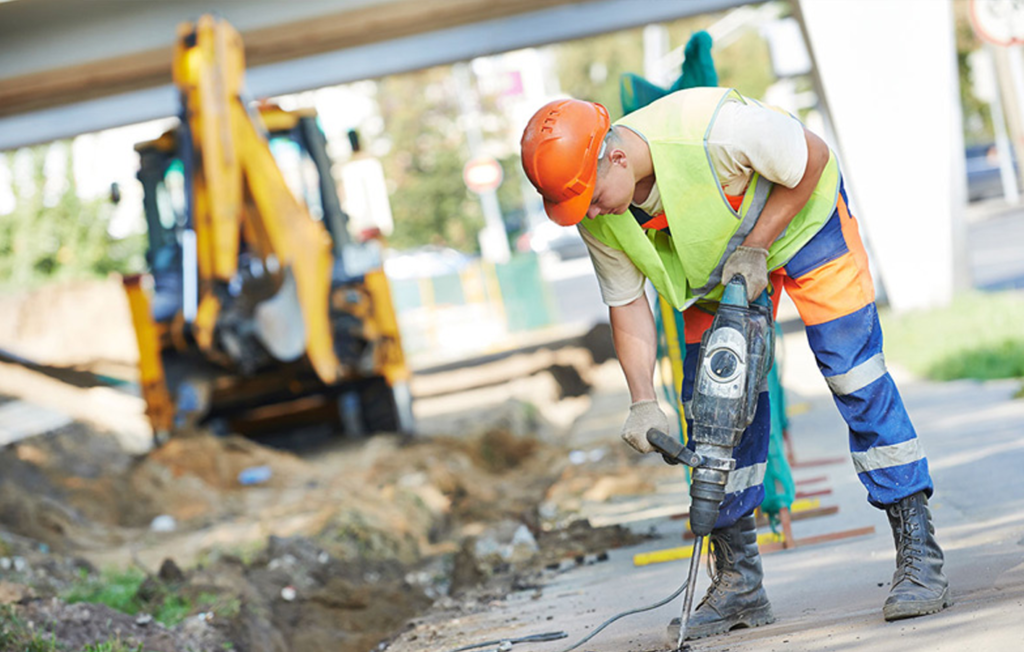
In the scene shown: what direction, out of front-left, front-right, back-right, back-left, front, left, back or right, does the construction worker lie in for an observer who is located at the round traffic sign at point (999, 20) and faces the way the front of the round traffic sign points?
front

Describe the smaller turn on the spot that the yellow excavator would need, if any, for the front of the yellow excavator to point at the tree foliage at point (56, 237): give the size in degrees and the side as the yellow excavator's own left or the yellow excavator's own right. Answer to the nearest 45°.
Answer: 0° — it already faces it

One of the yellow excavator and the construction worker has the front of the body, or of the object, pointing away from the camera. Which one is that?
the yellow excavator

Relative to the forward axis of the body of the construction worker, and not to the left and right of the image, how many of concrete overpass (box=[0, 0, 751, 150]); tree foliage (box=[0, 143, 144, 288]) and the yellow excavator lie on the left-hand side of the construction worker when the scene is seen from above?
0

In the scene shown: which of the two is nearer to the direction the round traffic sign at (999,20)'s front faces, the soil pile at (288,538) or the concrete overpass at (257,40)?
the soil pile

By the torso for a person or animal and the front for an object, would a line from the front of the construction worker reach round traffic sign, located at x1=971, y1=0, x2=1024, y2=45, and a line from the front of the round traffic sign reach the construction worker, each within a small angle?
no

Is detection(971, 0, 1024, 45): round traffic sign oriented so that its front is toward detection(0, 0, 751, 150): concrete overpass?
no

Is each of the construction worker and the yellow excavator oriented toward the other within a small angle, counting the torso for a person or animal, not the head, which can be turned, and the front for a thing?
no

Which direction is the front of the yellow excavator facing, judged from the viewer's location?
facing away from the viewer

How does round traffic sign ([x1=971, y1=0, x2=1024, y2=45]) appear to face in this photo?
toward the camera

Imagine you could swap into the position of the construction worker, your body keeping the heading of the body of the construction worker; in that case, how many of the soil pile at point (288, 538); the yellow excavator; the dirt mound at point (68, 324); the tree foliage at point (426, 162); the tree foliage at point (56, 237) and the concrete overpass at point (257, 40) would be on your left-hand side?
0

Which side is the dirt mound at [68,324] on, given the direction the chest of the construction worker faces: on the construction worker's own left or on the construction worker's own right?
on the construction worker's own right

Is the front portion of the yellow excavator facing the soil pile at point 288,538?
no

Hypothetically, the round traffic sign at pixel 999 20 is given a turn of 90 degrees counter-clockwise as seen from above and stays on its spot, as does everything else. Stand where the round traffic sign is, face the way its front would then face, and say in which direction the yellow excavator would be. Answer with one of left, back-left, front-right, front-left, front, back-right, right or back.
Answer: back

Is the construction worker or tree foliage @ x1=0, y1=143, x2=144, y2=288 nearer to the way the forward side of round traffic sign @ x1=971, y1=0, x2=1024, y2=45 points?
the construction worker
